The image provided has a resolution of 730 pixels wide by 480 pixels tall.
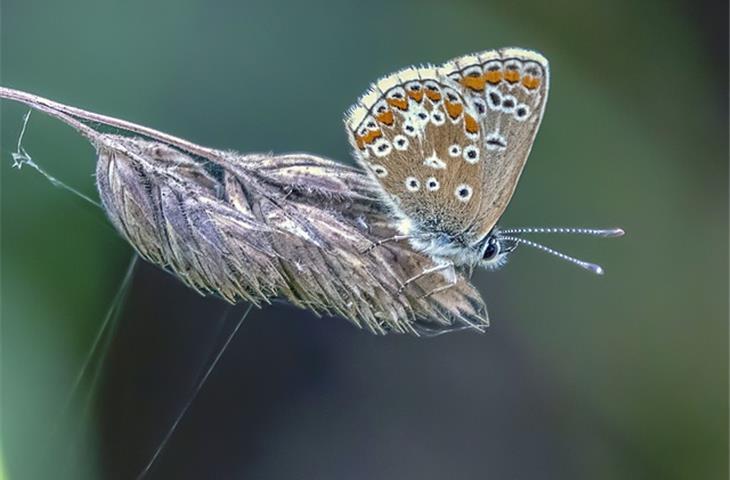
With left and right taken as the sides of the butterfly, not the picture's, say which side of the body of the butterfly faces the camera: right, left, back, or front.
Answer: right
